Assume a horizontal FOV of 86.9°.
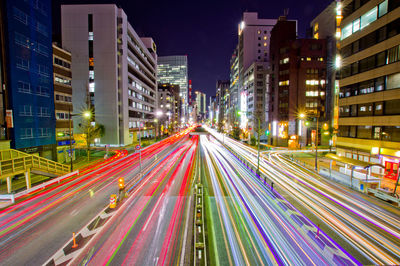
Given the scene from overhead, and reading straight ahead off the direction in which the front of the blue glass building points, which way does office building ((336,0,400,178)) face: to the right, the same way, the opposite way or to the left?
the opposite way

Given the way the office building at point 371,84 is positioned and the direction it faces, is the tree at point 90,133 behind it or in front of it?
in front

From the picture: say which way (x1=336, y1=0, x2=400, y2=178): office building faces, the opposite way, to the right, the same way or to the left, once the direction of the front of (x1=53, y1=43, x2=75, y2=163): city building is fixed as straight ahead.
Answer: the opposite way

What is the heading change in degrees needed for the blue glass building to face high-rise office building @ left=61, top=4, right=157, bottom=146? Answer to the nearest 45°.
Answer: approximately 90° to its left

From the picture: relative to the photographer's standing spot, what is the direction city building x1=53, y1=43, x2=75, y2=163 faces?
facing the viewer and to the right of the viewer

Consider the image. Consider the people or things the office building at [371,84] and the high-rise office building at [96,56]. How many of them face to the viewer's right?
1

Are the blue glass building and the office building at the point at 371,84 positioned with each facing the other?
yes

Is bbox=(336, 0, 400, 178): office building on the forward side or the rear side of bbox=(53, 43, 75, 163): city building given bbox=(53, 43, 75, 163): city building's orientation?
on the forward side

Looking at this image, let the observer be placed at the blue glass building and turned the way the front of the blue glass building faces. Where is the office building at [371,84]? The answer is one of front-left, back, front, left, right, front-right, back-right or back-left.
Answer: front

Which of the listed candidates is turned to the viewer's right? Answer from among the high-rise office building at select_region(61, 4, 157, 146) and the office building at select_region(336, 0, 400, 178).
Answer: the high-rise office building

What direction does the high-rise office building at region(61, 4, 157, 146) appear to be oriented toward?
to the viewer's right

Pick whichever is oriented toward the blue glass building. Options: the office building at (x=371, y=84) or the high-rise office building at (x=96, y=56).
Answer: the office building at (x=371, y=84)

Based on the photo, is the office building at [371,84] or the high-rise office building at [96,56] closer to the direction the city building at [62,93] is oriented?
the office building at [371,84]

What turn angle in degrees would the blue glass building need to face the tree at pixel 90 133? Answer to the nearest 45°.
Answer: approximately 90° to its left
